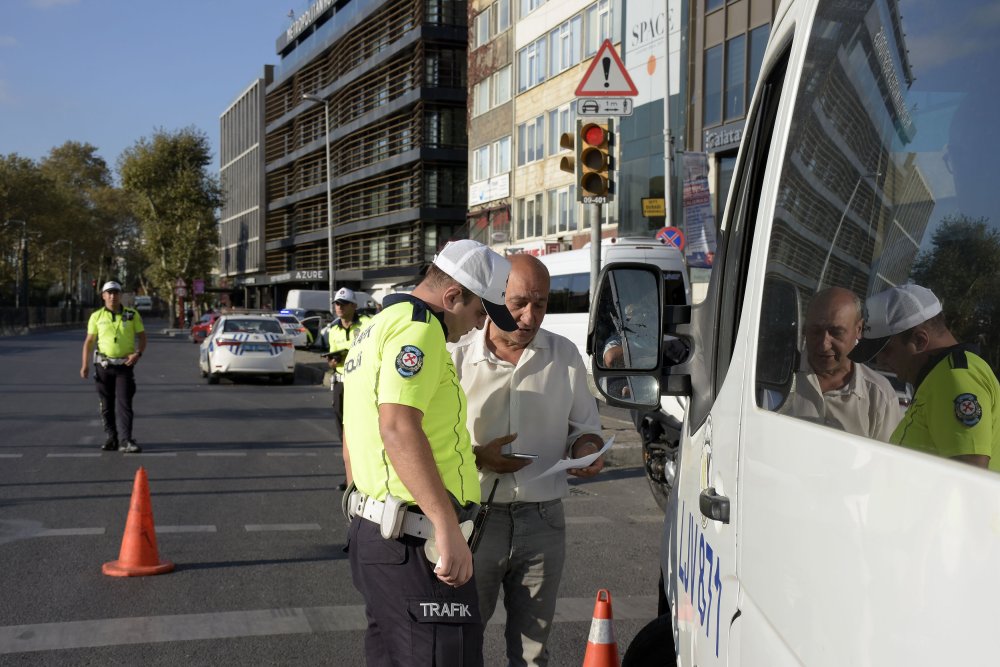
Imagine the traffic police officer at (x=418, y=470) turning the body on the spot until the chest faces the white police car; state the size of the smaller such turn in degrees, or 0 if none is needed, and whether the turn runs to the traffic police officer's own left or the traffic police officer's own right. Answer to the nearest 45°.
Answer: approximately 90° to the traffic police officer's own left

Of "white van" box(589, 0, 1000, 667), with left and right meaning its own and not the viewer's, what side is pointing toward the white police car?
front

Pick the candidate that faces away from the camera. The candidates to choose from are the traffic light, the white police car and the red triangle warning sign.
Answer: the white police car

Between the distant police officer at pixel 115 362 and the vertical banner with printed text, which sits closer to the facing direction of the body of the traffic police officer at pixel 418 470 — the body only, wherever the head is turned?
the vertical banner with printed text

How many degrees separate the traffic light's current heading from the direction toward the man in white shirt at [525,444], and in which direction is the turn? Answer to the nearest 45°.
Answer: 0° — it already faces them

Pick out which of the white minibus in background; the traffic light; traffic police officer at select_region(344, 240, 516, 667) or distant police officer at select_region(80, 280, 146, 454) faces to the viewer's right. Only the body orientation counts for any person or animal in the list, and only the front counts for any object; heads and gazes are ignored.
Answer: the traffic police officer

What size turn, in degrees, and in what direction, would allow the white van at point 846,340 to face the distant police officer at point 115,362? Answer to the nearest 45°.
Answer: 0° — it already faces them

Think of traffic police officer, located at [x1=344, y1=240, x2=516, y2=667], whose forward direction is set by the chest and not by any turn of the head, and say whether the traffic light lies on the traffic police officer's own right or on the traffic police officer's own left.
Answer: on the traffic police officer's own left

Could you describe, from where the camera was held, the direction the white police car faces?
facing away from the viewer

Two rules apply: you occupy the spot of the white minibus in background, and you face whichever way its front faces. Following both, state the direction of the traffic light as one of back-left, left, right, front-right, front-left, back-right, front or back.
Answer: back-left

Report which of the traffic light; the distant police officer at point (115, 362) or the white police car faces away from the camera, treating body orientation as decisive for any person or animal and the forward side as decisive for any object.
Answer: the white police car

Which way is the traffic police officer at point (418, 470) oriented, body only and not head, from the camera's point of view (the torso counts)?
to the viewer's right

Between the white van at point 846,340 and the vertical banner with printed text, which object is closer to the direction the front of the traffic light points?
the white van

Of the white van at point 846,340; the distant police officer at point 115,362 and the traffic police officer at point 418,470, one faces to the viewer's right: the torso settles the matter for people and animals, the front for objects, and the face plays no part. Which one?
the traffic police officer
